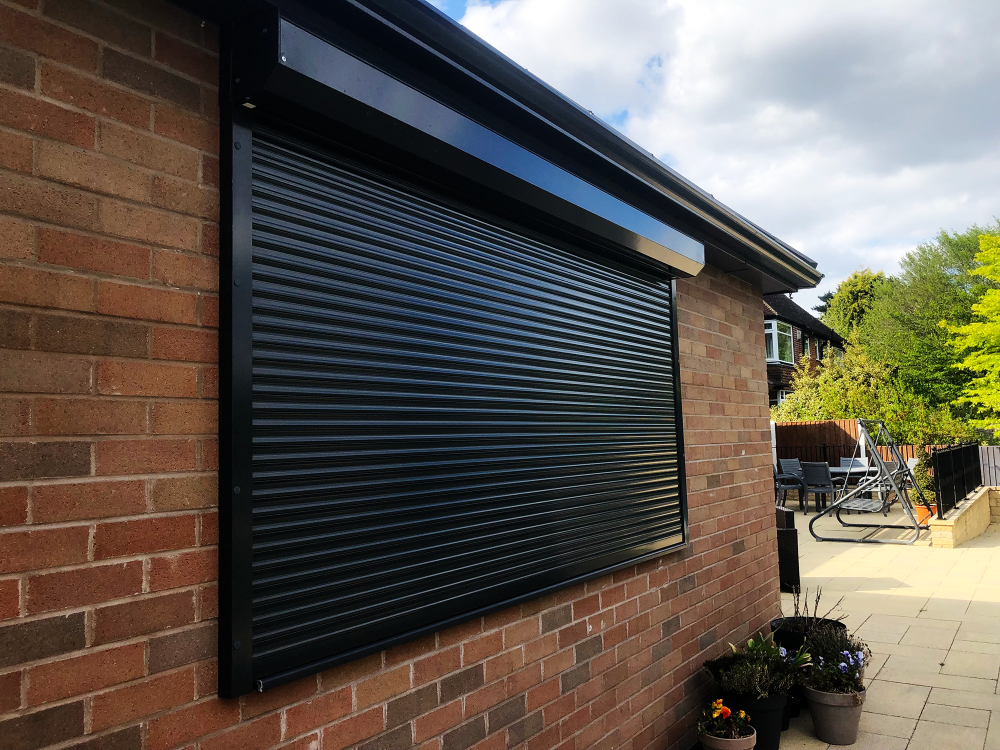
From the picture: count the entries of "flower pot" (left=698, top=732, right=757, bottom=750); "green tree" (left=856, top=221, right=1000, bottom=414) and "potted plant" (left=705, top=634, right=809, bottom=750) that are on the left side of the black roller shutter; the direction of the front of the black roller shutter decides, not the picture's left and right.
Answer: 3

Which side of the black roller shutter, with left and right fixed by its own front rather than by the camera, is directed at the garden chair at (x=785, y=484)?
left

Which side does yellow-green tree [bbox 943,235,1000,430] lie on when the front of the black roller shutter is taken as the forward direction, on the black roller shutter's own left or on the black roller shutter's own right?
on the black roller shutter's own left

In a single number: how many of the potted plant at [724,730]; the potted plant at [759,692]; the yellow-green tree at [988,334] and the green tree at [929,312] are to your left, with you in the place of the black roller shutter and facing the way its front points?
4

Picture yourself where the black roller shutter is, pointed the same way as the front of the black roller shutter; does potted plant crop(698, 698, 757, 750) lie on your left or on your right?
on your left

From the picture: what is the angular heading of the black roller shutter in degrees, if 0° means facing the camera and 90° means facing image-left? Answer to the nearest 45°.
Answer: approximately 315°

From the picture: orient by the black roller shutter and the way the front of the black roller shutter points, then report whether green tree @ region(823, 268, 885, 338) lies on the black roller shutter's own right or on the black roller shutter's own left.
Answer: on the black roller shutter's own left

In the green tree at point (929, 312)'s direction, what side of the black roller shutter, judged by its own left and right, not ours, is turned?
left
